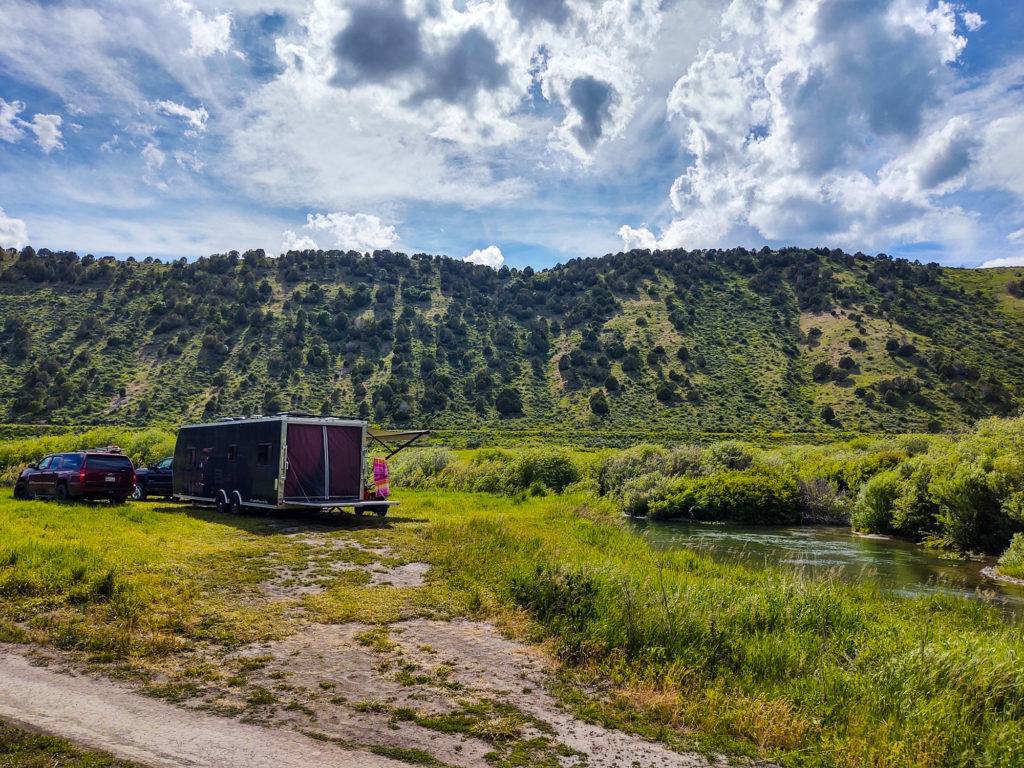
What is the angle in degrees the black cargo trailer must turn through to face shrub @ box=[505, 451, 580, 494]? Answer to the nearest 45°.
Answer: approximately 90° to its right

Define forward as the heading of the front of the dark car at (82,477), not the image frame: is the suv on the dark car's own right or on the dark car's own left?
on the dark car's own right

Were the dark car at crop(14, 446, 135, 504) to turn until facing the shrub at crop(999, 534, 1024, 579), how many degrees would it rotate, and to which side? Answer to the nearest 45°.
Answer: approximately 180°

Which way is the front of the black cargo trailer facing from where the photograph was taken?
facing away from the viewer and to the left of the viewer

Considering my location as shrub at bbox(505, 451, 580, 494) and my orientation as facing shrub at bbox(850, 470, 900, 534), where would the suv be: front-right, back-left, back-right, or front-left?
back-right

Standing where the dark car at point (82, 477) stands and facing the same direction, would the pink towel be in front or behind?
behind

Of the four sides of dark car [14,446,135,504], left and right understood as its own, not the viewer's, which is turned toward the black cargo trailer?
back

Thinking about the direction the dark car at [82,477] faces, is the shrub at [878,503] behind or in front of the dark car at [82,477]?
behind

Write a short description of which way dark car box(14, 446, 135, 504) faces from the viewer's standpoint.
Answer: facing away from the viewer and to the left of the viewer
